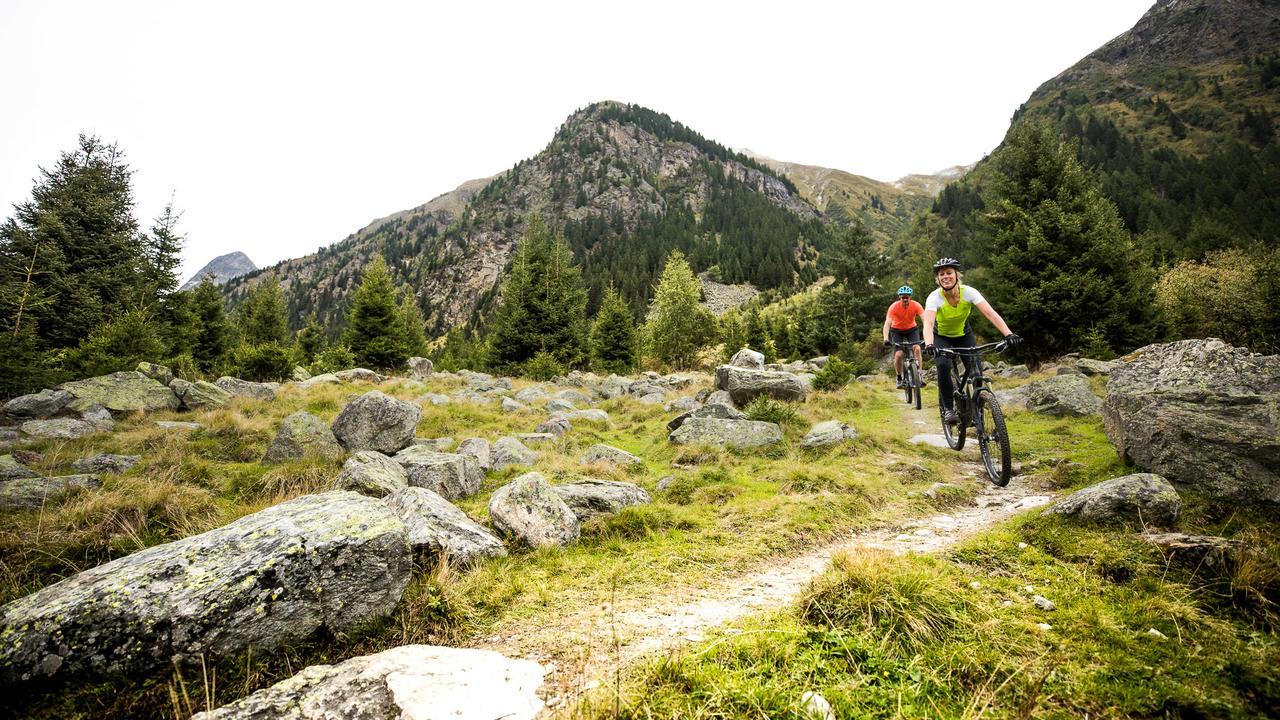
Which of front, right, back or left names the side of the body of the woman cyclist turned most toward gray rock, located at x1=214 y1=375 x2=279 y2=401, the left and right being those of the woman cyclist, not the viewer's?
right

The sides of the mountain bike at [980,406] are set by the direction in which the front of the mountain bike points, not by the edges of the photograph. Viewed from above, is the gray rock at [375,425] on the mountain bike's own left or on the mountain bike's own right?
on the mountain bike's own right

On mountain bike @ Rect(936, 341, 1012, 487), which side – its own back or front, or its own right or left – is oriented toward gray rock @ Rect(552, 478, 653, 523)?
right

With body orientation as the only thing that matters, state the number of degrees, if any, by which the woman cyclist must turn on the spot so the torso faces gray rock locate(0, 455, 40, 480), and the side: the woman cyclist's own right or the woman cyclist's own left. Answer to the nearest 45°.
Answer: approximately 45° to the woman cyclist's own right

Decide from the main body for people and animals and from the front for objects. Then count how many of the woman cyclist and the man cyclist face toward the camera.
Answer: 2

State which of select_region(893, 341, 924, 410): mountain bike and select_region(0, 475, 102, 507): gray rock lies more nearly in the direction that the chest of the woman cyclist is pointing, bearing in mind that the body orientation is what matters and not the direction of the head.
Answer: the gray rock

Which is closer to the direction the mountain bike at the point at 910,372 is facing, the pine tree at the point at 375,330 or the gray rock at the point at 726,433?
the gray rock

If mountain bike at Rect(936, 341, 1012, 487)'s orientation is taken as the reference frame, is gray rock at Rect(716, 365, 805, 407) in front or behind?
behind

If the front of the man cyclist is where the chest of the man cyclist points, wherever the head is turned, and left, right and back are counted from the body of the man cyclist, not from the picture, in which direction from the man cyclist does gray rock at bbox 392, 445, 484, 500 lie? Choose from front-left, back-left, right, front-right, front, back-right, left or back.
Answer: front-right

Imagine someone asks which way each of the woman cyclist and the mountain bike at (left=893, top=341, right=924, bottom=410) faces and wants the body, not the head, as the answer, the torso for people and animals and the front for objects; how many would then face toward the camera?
2
